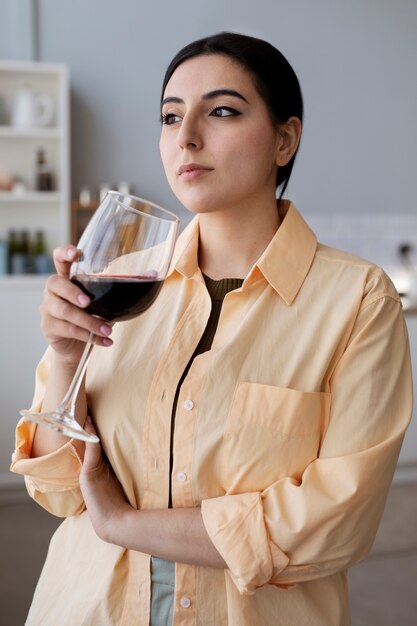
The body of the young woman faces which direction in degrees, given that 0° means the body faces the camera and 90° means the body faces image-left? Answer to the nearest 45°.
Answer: approximately 45°

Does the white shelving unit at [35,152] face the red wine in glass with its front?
yes

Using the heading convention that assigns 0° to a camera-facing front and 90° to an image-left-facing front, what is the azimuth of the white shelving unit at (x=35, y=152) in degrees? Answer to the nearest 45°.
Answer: approximately 0°
